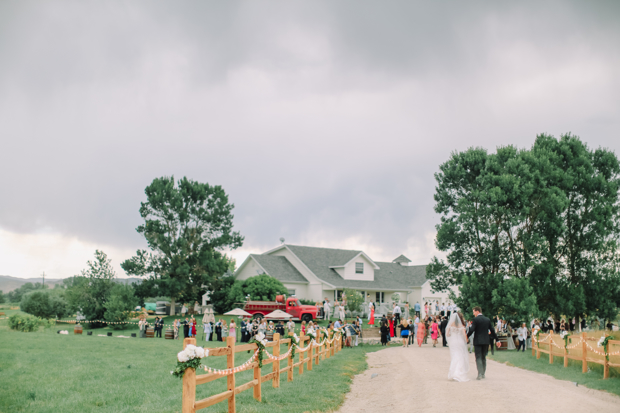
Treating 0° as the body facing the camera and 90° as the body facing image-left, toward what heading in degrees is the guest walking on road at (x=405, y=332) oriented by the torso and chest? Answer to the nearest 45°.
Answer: approximately 180°

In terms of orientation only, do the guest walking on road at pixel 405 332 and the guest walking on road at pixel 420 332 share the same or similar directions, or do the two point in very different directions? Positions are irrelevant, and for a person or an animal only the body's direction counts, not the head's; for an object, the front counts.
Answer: same or similar directions

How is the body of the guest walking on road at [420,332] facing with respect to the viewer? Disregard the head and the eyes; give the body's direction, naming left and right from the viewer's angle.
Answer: facing away from the viewer

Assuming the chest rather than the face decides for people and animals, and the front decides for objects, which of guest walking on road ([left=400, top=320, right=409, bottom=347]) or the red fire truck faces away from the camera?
the guest walking on road

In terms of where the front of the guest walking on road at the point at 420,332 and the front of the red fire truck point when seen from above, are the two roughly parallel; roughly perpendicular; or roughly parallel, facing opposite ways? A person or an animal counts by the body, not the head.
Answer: roughly perpendicular

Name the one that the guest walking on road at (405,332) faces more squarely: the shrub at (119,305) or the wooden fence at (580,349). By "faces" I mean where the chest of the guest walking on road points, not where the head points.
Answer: the shrub

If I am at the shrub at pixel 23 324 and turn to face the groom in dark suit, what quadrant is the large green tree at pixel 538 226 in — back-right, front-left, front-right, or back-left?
front-left
